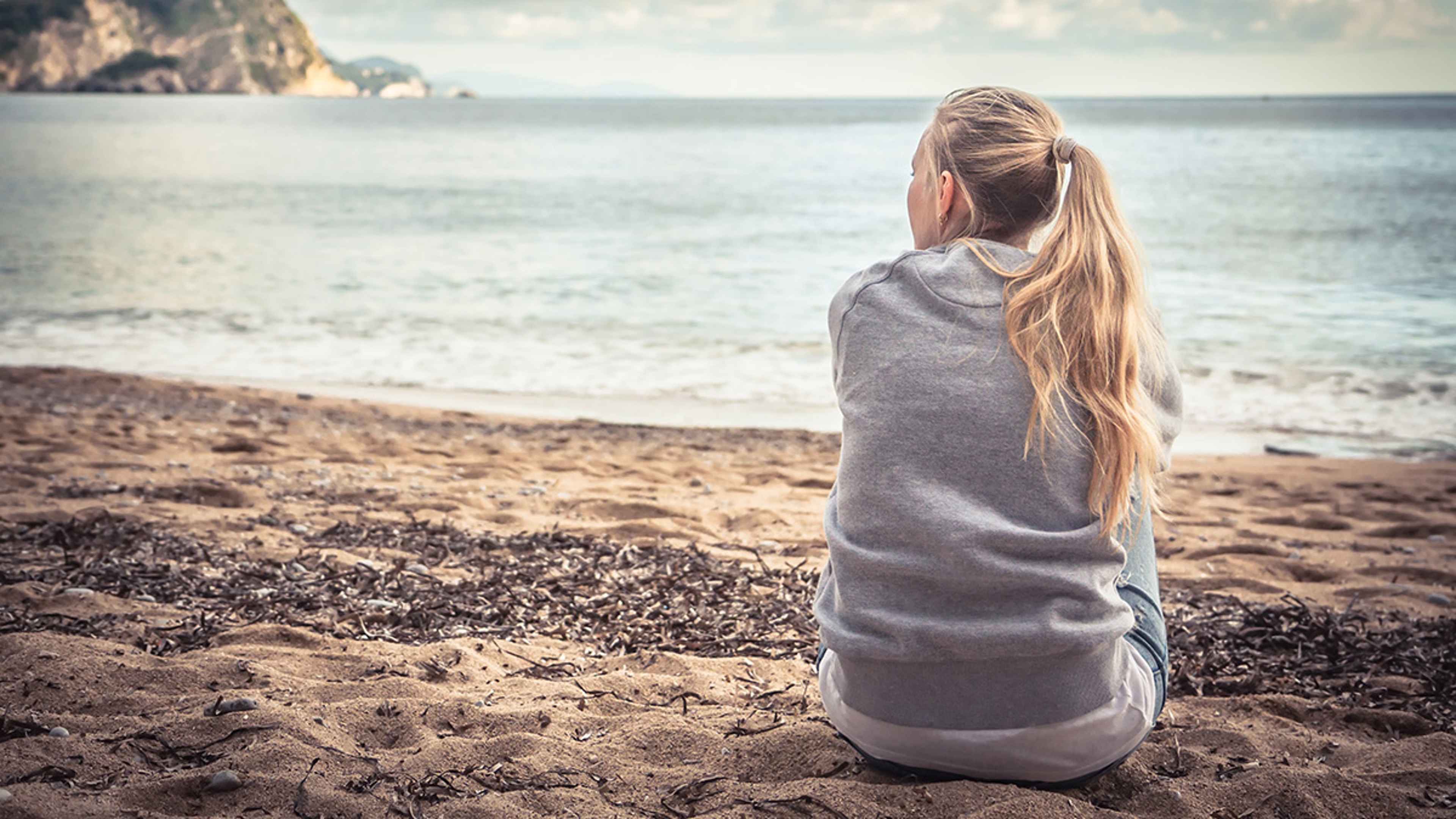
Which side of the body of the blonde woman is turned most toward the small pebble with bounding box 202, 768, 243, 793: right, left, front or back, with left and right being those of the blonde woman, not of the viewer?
left

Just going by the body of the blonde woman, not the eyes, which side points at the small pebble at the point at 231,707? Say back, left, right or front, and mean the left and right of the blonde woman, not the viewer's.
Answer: left

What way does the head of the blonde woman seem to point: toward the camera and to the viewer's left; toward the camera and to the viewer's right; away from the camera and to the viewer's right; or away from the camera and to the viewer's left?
away from the camera and to the viewer's left

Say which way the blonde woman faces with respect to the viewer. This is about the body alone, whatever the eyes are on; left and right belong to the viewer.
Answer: facing away from the viewer
